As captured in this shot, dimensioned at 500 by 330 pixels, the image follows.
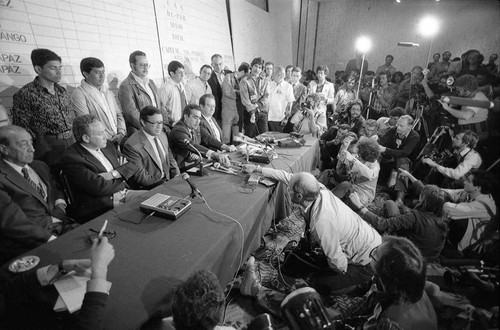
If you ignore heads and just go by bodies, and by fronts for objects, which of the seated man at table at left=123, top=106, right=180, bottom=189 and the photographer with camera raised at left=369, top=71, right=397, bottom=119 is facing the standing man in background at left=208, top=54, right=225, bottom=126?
the photographer with camera raised

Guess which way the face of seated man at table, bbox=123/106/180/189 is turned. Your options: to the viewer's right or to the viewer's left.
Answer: to the viewer's right

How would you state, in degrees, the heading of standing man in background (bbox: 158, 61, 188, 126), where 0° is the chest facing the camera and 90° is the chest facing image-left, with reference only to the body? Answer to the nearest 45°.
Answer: approximately 315°

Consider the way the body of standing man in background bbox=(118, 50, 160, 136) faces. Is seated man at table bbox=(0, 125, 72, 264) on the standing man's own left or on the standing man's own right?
on the standing man's own right

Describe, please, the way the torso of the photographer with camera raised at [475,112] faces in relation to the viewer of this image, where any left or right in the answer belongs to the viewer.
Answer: facing to the left of the viewer

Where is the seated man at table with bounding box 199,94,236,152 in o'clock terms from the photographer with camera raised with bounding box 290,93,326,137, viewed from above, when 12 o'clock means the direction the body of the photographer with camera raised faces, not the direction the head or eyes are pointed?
The seated man at table is roughly at 12 o'clock from the photographer with camera raised.

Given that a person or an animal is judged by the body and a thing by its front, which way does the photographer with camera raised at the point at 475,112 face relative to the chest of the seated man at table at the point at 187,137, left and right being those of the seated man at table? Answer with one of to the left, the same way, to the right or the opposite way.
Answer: the opposite way

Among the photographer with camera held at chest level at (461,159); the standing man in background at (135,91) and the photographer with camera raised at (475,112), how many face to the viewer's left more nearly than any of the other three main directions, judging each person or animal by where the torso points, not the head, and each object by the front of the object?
2

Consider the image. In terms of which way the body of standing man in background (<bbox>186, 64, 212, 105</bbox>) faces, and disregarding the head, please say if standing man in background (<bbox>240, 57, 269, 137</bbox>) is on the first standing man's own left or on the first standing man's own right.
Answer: on the first standing man's own left

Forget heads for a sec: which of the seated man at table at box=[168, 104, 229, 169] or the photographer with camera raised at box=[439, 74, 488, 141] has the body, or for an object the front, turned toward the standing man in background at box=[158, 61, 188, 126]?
the photographer with camera raised

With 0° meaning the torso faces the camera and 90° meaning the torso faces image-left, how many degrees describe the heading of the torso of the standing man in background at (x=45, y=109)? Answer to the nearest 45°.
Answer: approximately 315°

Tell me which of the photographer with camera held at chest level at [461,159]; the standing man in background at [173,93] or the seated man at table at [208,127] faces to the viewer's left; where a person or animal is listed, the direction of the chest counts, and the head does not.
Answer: the photographer with camera held at chest level

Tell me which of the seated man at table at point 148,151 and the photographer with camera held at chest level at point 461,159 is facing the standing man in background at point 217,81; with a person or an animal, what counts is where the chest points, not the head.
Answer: the photographer with camera held at chest level

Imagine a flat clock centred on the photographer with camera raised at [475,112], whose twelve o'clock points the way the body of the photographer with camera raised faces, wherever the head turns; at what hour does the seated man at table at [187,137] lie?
The seated man at table is roughly at 12 o'clock from the photographer with camera raised.

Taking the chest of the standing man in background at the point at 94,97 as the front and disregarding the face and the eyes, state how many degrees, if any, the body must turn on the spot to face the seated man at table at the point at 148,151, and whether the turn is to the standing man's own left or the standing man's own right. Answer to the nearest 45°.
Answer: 0° — they already face them
